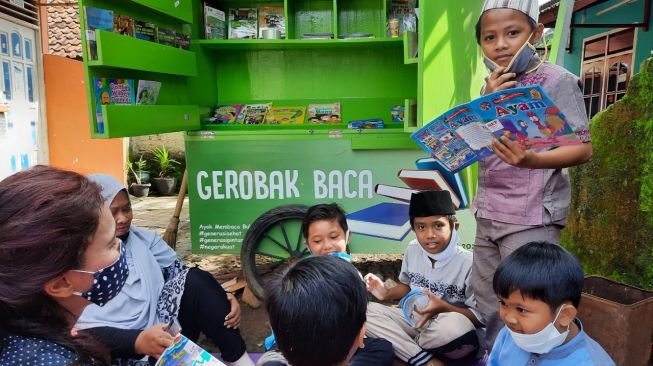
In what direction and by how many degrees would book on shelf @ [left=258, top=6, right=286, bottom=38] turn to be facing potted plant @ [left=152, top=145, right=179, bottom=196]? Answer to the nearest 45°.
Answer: approximately 180°

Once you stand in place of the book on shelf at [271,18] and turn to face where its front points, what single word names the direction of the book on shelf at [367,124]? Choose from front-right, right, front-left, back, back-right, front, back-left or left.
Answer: front-left

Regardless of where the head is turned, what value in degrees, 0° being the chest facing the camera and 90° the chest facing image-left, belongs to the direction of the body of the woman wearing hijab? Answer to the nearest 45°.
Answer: approximately 315°

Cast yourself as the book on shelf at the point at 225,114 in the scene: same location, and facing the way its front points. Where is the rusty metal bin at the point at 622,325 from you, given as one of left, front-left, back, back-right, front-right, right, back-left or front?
front-left

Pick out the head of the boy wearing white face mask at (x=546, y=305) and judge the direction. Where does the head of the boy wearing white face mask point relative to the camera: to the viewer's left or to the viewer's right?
to the viewer's left
